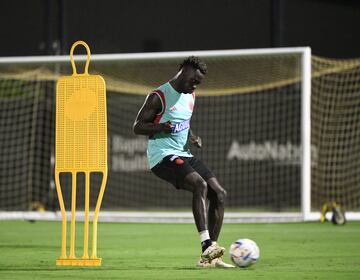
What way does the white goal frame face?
toward the camera

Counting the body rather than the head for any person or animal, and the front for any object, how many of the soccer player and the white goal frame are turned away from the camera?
0
